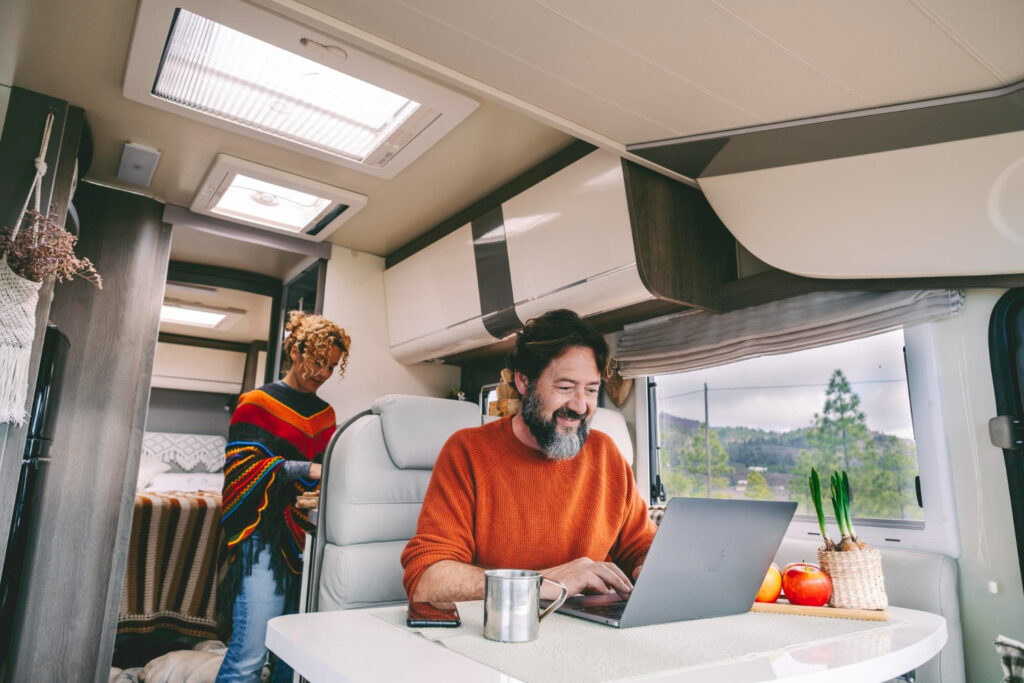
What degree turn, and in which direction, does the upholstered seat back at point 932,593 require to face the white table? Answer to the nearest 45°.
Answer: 0° — it already faces it

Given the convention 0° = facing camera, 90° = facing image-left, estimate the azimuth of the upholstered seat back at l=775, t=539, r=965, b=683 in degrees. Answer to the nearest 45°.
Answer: approximately 45°

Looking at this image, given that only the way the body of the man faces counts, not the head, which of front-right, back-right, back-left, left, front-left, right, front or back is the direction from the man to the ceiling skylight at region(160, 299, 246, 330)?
back

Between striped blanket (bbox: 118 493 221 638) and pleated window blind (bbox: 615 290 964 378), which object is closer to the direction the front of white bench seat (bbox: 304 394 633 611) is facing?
the pleated window blind

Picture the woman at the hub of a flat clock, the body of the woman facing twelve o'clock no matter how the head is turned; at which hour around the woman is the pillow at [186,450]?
The pillow is roughly at 7 o'clock from the woman.

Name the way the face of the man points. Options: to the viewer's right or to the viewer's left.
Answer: to the viewer's right
